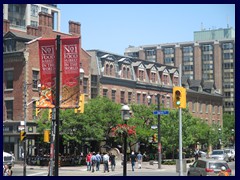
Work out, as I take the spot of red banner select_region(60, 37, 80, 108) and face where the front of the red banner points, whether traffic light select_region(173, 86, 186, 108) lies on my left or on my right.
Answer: on my left

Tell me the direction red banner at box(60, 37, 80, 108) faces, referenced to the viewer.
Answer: facing the viewer

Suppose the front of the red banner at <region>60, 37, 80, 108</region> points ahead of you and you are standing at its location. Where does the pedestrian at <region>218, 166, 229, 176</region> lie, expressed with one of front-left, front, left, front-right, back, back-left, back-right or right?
left

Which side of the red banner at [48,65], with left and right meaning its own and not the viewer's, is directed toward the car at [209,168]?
left

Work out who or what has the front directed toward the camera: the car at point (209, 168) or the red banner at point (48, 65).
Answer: the red banner

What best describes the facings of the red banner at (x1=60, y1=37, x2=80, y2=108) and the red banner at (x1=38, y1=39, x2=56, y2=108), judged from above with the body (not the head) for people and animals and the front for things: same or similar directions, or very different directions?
same or similar directions

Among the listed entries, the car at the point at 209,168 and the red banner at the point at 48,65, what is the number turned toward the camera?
1

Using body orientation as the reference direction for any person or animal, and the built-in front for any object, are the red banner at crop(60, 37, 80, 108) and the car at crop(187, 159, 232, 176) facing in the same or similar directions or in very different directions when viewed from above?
very different directions

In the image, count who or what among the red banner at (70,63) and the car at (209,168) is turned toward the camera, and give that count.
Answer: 1

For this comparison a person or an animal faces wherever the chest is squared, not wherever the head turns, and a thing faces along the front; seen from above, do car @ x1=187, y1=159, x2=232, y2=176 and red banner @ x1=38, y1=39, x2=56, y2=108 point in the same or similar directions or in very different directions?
very different directions

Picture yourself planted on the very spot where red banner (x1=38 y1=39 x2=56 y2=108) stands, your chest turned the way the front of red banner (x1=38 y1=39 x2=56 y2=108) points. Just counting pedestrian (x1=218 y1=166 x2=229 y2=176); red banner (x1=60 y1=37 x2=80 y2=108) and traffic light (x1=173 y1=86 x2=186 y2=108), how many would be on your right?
0

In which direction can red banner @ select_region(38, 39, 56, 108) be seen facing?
toward the camera

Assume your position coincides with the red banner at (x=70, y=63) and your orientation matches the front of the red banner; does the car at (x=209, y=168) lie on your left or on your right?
on your left
